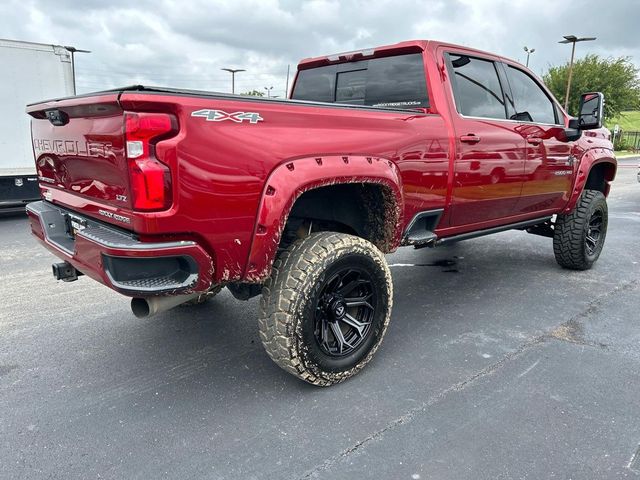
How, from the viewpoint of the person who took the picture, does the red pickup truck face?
facing away from the viewer and to the right of the viewer

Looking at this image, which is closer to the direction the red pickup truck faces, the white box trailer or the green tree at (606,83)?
the green tree

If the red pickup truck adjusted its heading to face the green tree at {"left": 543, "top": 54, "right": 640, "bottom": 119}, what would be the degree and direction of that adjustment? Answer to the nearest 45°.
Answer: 0° — it already faces it

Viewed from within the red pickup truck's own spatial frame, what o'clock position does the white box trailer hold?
The white box trailer is roughly at 9 o'clock from the red pickup truck.
